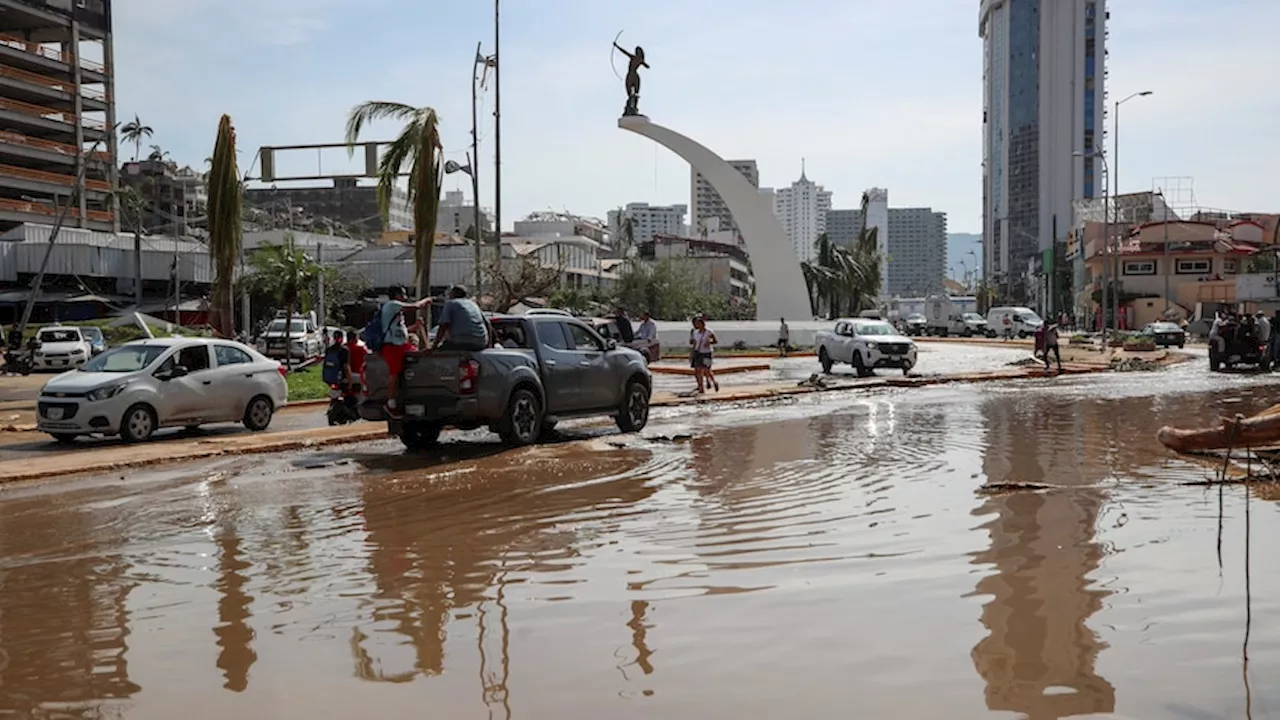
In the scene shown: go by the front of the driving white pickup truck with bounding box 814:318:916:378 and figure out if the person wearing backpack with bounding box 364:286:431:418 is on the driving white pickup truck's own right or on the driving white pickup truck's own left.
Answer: on the driving white pickup truck's own right

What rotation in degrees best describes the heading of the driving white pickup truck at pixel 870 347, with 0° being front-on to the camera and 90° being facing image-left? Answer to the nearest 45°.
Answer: approximately 315°

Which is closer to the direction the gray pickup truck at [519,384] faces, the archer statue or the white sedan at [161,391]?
the archer statue

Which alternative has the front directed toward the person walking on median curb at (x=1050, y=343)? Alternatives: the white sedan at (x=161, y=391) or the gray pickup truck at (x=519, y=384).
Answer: the gray pickup truck

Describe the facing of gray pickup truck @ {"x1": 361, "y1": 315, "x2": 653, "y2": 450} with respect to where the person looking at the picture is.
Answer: facing away from the viewer and to the right of the viewer

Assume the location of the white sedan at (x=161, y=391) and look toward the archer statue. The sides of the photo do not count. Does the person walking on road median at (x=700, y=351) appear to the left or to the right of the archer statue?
right

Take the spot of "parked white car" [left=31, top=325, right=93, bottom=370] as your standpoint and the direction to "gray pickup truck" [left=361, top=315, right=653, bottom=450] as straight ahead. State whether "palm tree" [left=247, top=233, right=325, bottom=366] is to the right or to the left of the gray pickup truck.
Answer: left

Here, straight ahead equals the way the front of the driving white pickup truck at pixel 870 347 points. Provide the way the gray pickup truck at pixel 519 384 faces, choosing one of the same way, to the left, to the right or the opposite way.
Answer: to the left

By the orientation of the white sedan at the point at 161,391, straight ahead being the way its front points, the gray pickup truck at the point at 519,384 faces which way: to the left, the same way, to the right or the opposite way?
the opposite way

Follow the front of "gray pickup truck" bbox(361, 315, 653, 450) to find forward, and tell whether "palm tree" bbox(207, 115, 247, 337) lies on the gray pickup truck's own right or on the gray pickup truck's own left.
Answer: on the gray pickup truck's own left

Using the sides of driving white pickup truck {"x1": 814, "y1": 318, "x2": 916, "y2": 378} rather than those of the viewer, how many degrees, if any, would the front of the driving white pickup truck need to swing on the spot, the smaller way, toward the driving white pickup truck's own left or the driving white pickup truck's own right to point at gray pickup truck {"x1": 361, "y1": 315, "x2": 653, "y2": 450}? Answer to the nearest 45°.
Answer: approximately 45° to the driving white pickup truck's own right

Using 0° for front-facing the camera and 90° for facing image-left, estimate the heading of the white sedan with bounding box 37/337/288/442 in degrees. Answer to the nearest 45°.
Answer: approximately 45°
